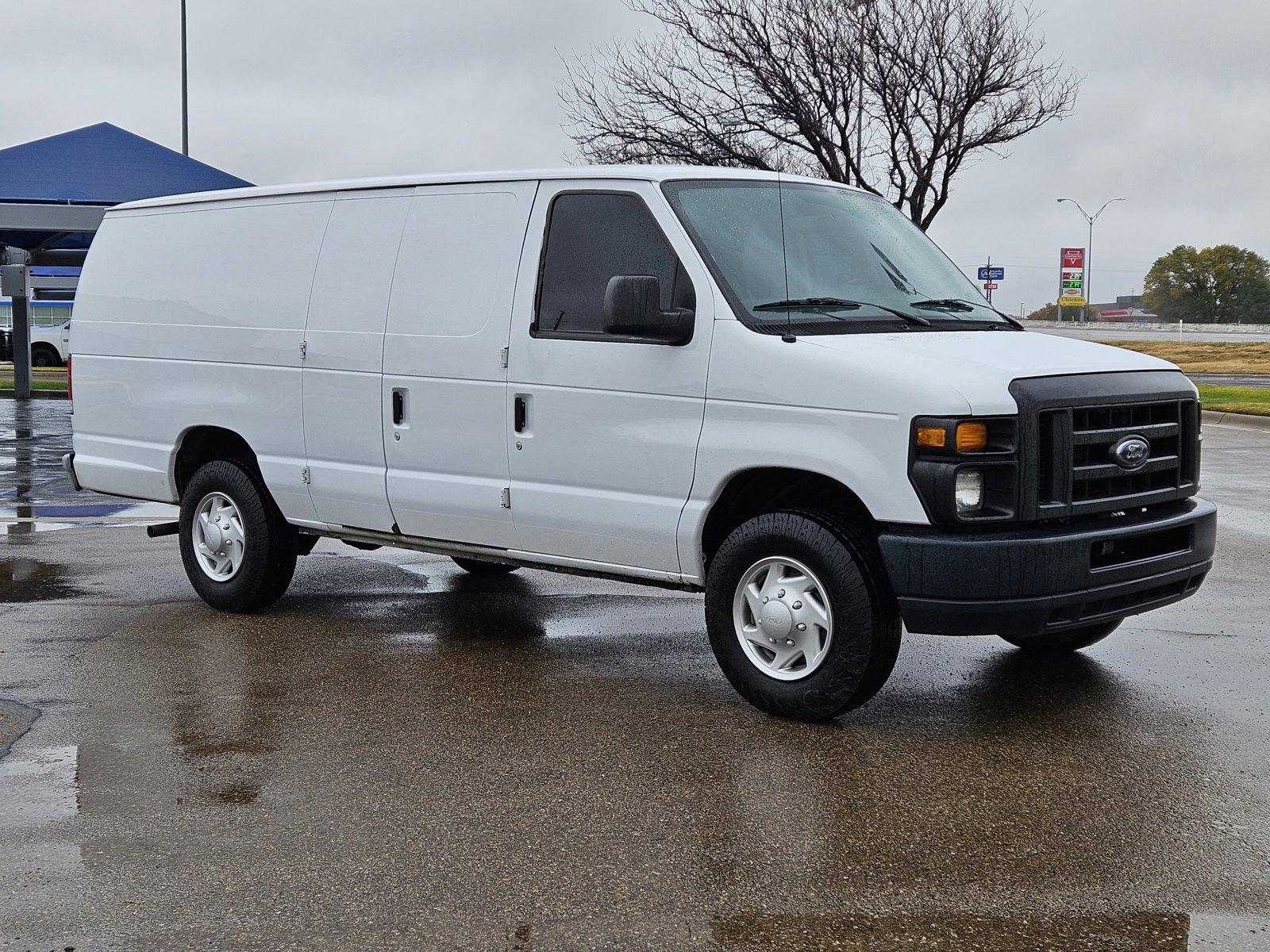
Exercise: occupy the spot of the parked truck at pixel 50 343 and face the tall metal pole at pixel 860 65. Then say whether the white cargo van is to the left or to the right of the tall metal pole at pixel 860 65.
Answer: right

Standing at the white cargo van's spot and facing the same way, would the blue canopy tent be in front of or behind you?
behind

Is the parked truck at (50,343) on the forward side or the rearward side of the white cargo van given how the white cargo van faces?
on the rearward side

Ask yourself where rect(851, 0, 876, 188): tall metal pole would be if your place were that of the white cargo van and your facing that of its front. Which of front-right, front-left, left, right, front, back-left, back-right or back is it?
back-left

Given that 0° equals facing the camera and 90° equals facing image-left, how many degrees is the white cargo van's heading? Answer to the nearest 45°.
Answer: approximately 315°
